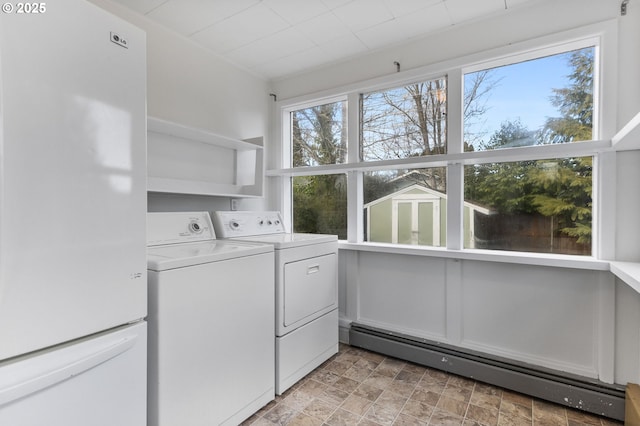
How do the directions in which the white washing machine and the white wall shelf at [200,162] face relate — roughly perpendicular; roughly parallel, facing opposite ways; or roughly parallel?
roughly parallel

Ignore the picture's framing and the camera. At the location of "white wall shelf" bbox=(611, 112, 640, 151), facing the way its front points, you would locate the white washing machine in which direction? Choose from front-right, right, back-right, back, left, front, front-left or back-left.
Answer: front-left

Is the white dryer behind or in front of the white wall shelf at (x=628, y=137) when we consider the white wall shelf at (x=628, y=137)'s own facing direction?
in front

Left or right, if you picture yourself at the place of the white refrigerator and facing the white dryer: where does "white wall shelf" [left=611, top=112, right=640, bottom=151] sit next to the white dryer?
right

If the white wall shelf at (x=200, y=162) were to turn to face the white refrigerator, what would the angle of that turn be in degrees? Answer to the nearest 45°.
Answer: approximately 45° to its right

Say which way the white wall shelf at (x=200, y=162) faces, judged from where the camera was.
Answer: facing the viewer and to the right of the viewer

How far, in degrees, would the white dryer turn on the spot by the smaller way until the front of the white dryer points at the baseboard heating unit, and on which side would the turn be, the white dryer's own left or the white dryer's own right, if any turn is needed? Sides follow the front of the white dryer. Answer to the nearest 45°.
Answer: approximately 45° to the white dryer's own left

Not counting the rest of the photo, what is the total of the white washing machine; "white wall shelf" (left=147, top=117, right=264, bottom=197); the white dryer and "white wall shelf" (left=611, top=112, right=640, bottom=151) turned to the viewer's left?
1

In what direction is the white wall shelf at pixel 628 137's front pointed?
to the viewer's left

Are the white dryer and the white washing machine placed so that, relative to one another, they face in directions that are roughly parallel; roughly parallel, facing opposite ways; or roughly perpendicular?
roughly parallel

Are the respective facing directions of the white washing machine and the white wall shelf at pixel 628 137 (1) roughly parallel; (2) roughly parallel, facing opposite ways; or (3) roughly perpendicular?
roughly parallel, facing opposite ways
